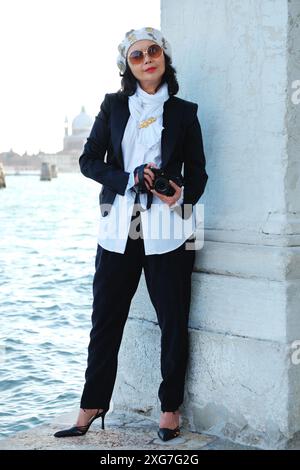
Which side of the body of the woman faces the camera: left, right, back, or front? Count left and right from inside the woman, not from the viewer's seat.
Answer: front
